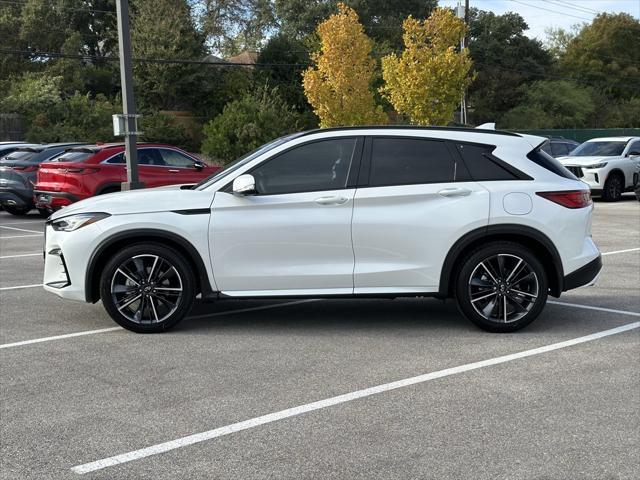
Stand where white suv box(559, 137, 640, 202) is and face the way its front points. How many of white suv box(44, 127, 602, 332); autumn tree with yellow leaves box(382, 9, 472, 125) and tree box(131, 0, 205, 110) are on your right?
2

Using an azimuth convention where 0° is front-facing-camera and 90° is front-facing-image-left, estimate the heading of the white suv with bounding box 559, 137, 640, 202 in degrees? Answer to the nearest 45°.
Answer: approximately 45°

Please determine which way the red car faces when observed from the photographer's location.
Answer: facing away from the viewer and to the right of the viewer

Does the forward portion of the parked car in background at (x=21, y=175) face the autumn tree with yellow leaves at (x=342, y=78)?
yes

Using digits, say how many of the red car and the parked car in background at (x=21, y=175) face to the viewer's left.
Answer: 0

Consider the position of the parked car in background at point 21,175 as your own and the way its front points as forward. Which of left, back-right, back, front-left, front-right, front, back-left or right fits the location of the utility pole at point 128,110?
right

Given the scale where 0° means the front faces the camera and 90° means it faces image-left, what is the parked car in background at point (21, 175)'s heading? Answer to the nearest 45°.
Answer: approximately 225°

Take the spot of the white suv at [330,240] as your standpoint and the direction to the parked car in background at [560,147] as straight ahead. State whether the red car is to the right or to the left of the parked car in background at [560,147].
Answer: left

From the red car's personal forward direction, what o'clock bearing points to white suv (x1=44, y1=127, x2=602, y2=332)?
The white suv is roughly at 4 o'clock from the red car.

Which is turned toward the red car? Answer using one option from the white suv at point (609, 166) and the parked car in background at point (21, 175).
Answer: the white suv

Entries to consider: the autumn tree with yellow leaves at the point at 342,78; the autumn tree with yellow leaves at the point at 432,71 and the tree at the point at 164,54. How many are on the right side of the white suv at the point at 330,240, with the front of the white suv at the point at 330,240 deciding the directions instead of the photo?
3

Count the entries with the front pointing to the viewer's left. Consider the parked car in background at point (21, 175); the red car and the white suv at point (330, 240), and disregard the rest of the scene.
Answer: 1

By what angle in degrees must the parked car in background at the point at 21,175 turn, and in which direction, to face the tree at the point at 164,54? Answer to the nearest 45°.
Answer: approximately 45° to its left

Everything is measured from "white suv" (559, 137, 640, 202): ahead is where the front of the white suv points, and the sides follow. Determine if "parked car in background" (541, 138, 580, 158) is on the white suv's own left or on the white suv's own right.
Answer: on the white suv's own right

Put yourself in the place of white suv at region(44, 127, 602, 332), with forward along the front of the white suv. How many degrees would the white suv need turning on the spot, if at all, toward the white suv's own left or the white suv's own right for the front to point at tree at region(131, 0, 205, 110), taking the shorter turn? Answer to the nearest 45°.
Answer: approximately 90° to the white suv's own right

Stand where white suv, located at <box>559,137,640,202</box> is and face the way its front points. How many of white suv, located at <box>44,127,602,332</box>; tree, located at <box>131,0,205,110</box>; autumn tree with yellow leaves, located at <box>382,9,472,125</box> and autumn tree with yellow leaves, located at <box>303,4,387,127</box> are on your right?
3

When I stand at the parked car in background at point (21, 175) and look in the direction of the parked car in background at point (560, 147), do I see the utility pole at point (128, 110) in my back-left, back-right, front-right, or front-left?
front-right

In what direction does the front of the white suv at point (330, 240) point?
to the viewer's left
